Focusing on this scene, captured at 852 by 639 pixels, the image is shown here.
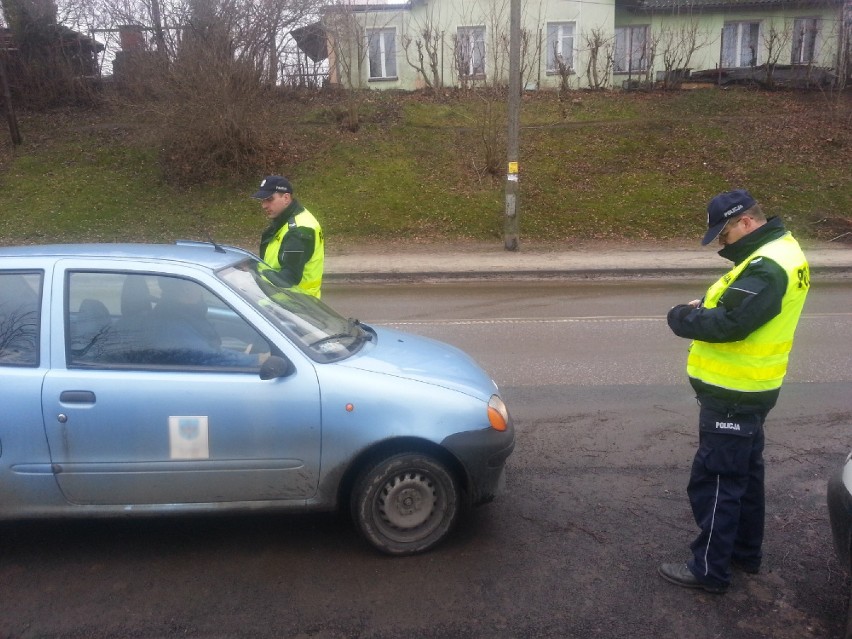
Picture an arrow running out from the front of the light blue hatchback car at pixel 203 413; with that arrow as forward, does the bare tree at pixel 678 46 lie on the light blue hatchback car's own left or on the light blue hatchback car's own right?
on the light blue hatchback car's own left

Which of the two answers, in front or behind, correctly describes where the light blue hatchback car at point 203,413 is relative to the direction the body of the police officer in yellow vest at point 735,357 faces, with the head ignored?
in front

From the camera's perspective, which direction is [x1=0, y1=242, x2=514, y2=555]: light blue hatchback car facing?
to the viewer's right

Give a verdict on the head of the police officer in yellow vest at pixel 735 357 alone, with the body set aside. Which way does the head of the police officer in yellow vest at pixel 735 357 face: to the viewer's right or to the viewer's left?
to the viewer's left

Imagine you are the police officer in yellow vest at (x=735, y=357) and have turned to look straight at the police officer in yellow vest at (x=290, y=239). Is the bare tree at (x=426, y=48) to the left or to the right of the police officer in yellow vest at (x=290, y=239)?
right

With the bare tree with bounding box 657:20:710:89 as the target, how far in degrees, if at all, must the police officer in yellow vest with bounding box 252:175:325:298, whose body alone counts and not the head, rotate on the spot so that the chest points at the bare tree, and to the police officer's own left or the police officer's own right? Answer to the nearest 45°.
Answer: approximately 135° to the police officer's own right

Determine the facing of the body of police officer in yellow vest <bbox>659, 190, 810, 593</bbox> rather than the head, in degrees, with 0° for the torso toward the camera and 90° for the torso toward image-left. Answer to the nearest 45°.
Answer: approximately 90°

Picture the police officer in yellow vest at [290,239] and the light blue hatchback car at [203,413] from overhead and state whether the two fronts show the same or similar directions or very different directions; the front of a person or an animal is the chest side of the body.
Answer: very different directions
